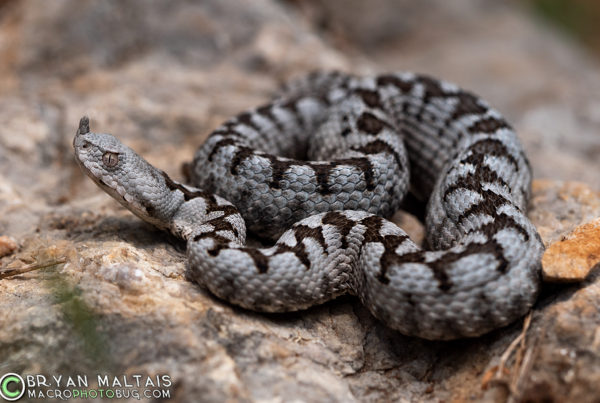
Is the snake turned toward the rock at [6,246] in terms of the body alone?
yes

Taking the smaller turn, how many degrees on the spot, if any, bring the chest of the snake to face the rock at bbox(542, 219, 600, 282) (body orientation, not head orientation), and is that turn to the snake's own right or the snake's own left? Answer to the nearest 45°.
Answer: approximately 135° to the snake's own left

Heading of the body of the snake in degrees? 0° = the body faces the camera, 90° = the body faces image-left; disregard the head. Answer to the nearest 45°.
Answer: approximately 90°

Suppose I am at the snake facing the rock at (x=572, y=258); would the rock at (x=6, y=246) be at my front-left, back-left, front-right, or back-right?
back-right
